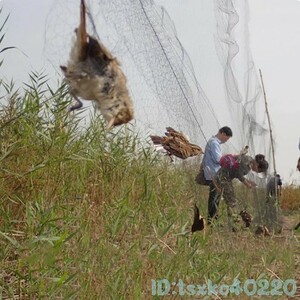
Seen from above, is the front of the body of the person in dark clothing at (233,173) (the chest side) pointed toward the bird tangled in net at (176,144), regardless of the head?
no

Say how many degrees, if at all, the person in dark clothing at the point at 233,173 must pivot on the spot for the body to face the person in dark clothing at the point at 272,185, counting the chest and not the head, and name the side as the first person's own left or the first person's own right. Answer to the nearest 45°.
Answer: approximately 45° to the first person's own left

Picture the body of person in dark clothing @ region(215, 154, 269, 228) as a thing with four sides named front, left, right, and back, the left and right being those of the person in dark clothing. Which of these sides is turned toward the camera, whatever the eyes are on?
right

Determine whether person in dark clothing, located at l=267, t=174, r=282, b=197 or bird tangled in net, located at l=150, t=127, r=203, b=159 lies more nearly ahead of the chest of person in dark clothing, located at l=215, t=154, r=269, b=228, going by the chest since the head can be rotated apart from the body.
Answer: the person in dark clothing

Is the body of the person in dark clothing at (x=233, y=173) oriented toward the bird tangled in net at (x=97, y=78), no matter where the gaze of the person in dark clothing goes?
no
